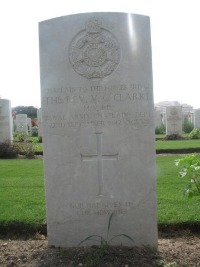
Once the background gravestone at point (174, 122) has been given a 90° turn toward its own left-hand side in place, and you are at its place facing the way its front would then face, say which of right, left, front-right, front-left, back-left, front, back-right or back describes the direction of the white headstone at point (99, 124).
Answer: right

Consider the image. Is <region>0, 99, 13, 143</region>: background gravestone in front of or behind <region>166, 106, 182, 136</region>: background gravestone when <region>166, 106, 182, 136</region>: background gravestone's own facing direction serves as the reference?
in front

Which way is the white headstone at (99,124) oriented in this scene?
toward the camera

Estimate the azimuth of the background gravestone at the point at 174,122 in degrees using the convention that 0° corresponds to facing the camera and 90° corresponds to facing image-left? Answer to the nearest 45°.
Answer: approximately 0°

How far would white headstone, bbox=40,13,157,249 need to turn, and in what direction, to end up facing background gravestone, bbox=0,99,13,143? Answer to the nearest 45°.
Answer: approximately 180°
